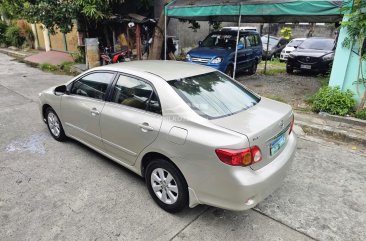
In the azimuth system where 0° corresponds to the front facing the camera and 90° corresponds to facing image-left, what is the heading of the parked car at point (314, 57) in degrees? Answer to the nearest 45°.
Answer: approximately 45°

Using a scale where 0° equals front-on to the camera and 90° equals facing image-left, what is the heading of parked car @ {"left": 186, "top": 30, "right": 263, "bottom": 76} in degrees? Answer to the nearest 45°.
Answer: approximately 45°

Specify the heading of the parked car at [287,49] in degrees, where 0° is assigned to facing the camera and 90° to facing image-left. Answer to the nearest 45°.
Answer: approximately 45°

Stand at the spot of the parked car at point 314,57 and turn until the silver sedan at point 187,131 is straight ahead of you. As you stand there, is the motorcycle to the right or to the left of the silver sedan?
right

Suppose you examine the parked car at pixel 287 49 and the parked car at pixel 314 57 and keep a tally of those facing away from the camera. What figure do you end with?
0

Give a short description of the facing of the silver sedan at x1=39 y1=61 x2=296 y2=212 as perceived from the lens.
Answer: facing away from the viewer and to the left of the viewer

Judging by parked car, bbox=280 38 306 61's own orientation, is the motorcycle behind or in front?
in front

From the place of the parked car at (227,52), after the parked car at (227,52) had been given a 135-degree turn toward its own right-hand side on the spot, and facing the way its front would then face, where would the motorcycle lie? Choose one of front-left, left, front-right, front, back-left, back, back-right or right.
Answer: left

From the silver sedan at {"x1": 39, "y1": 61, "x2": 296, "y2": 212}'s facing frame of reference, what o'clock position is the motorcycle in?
The motorcycle is roughly at 1 o'clock from the silver sedan.

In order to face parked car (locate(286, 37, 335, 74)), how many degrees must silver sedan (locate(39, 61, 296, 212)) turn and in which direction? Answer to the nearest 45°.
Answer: approximately 90° to its right

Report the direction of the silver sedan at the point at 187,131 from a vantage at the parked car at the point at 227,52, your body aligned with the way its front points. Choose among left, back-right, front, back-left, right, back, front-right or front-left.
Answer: front-left
